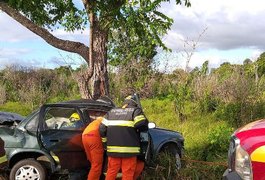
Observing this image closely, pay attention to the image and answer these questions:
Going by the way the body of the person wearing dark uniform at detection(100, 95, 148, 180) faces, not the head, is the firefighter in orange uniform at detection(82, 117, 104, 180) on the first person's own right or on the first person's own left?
on the first person's own left

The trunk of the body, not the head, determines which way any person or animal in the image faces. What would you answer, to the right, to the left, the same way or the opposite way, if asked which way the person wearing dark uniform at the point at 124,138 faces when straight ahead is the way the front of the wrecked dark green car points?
to the left

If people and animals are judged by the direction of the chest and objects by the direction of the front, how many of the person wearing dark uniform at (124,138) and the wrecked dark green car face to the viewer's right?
1

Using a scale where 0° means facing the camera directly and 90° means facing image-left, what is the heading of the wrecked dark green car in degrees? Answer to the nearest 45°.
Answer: approximately 270°

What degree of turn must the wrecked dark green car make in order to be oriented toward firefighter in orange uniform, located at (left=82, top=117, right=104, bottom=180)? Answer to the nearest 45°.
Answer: approximately 45° to its right

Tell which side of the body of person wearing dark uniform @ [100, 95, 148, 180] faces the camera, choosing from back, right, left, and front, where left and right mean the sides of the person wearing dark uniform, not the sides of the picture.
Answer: back

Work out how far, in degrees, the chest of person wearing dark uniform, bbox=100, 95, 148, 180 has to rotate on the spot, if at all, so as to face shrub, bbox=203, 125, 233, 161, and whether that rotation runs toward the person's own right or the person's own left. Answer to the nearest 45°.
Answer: approximately 45° to the person's own right

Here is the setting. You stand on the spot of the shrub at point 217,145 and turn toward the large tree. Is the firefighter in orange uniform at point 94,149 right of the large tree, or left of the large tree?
left

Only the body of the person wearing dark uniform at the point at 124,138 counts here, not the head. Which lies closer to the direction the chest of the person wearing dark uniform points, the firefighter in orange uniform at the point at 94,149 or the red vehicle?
the firefighter in orange uniform

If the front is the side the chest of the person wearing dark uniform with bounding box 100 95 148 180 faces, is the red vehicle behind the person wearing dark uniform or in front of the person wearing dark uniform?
behind

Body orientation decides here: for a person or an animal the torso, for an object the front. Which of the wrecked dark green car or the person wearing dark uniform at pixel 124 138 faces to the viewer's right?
the wrecked dark green car

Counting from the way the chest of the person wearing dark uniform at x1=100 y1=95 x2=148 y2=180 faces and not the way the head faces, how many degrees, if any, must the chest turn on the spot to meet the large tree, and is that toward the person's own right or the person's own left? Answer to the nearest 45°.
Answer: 0° — they already face it

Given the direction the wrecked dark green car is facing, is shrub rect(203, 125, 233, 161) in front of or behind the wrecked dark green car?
in front
